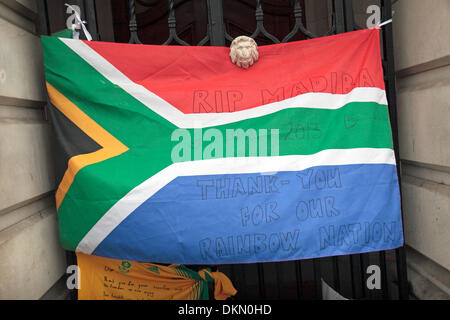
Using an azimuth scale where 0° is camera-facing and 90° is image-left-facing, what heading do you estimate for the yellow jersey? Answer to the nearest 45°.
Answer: approximately 0°
